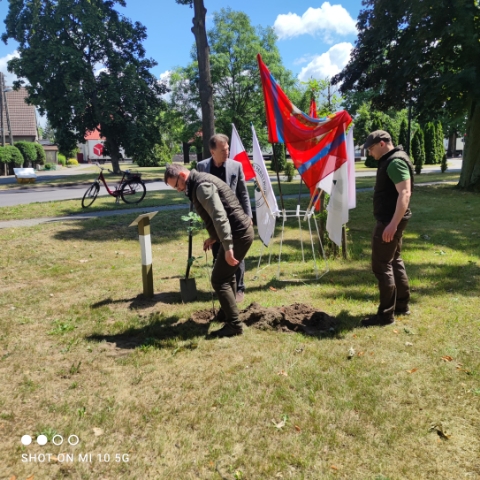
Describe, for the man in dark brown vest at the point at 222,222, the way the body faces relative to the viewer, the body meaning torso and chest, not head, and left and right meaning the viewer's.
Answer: facing to the left of the viewer

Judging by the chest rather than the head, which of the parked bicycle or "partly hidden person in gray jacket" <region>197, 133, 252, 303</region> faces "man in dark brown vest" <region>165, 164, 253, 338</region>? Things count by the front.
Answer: the partly hidden person in gray jacket

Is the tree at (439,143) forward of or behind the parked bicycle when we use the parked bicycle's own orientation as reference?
behind

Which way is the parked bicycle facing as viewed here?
to the viewer's left

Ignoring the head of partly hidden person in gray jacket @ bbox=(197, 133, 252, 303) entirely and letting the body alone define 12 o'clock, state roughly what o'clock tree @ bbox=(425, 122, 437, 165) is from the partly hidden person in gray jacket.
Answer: The tree is roughly at 7 o'clock from the partly hidden person in gray jacket.

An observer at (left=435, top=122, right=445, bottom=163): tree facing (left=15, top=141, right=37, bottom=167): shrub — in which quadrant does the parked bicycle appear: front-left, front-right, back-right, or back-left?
front-left

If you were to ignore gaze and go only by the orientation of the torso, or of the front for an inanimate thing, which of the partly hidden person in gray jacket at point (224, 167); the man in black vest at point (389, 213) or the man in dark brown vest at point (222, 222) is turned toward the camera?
the partly hidden person in gray jacket

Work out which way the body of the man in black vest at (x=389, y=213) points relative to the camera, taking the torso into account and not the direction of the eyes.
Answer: to the viewer's left

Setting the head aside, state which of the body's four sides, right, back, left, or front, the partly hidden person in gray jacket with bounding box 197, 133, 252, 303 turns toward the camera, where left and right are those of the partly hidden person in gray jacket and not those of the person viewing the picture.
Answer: front

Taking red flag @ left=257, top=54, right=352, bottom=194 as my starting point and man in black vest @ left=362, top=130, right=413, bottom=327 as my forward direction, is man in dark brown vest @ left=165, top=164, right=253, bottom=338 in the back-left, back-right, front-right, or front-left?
front-right

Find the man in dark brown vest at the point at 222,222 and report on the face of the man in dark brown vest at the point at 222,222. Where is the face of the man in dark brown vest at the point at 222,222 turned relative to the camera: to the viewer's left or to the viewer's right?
to the viewer's left
